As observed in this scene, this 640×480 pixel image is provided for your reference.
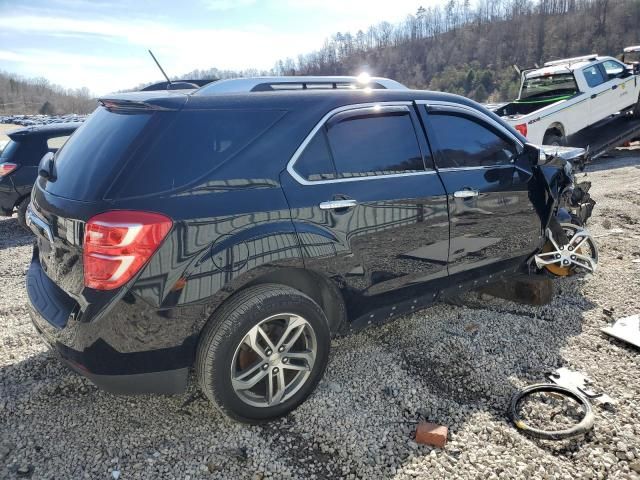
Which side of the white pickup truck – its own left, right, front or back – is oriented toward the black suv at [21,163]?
back

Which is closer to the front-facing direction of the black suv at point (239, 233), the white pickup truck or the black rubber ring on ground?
the white pickup truck

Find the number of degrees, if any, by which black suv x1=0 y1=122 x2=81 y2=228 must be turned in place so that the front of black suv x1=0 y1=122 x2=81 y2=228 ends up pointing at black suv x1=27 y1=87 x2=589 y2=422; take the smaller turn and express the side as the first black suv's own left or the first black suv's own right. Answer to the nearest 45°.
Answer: approximately 135° to the first black suv's own right

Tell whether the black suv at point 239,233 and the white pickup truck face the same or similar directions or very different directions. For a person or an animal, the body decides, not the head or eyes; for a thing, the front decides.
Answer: same or similar directions

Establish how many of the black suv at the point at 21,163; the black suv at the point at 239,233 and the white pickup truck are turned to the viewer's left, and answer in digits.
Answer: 0

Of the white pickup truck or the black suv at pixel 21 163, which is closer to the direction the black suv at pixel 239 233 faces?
the white pickup truck

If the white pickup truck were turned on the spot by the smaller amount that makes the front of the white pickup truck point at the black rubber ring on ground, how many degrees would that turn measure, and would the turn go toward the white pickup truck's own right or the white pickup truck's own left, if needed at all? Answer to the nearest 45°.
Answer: approximately 135° to the white pickup truck's own right

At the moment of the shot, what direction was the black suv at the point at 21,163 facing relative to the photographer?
facing away from the viewer and to the right of the viewer

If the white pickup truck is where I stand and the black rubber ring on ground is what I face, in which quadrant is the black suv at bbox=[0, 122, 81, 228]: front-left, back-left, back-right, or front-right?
front-right

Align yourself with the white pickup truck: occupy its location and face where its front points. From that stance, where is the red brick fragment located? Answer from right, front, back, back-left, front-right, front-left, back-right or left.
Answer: back-right

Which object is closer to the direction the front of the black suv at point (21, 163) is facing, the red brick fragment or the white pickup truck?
the white pickup truck

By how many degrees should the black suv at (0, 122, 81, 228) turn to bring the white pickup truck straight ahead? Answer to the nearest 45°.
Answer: approximately 45° to its right

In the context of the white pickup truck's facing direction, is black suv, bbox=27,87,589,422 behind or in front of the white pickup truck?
behind

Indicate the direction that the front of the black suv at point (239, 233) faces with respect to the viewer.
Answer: facing away from the viewer and to the right of the viewer

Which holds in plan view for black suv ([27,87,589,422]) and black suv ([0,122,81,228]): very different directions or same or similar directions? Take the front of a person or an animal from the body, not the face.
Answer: same or similar directions

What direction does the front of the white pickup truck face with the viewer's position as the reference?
facing away from the viewer and to the right of the viewer

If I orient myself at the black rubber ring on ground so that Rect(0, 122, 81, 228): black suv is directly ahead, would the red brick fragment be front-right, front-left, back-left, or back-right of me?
front-left

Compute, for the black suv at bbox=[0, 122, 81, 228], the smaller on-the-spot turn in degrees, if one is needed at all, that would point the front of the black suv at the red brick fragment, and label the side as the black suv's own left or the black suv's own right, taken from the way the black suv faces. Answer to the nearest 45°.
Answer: approximately 135° to the black suv's own right

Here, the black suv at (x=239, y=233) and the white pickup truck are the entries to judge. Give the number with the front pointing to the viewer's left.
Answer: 0

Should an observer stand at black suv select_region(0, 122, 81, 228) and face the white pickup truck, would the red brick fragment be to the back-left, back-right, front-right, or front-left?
front-right
